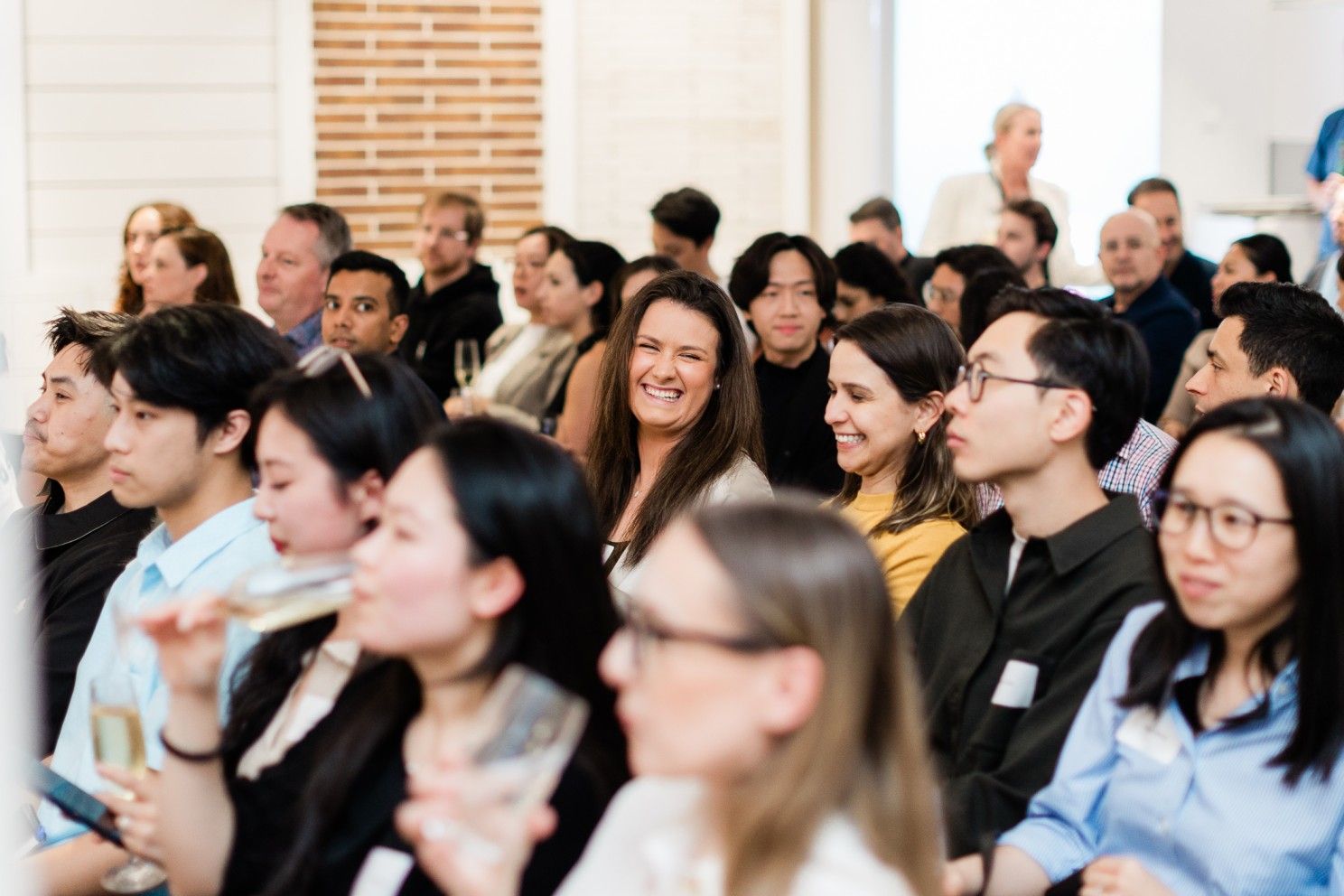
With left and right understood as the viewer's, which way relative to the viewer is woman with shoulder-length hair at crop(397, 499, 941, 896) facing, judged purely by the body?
facing to the left of the viewer

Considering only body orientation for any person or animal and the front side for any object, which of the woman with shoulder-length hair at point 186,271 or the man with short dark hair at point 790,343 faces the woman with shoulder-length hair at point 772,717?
the man with short dark hair

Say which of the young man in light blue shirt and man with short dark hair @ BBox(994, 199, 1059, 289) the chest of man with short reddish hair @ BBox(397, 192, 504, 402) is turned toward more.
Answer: the young man in light blue shirt

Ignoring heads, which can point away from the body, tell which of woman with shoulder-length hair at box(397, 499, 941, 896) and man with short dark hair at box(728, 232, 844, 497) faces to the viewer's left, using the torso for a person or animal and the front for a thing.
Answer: the woman with shoulder-length hair

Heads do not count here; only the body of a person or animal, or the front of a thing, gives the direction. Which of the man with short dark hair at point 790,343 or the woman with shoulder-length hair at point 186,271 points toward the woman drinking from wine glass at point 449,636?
the man with short dark hair
